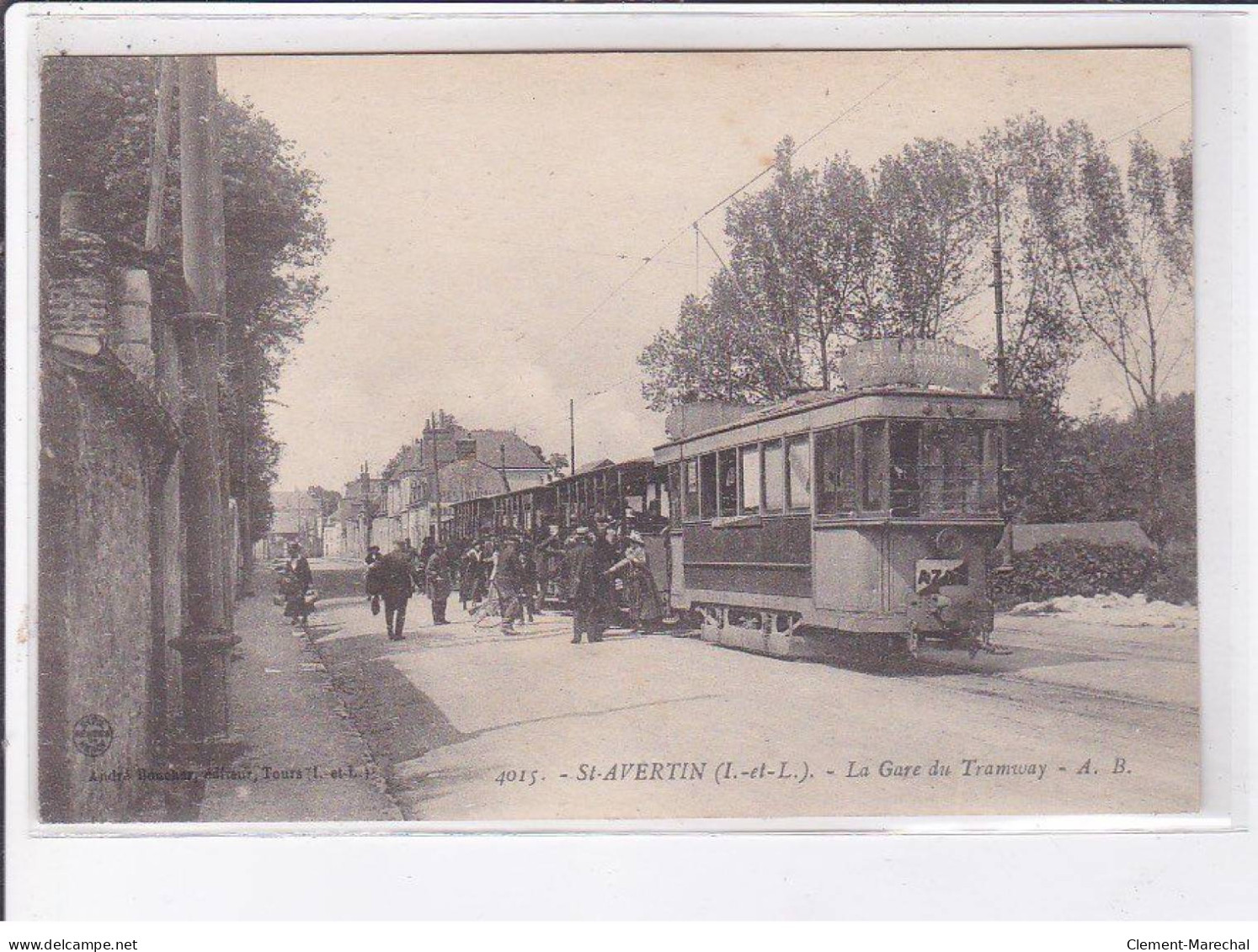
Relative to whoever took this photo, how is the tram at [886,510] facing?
facing the viewer and to the right of the viewer

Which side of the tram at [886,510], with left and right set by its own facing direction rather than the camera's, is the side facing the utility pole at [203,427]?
right

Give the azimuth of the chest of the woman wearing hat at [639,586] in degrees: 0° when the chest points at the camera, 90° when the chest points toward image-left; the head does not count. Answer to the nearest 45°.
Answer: approximately 90°

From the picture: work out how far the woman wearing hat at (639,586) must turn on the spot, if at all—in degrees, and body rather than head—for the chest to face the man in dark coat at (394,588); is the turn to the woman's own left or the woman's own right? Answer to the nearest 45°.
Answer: approximately 45° to the woman's own left

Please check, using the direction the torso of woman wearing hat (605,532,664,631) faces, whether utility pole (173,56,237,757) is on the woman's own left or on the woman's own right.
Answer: on the woman's own left
